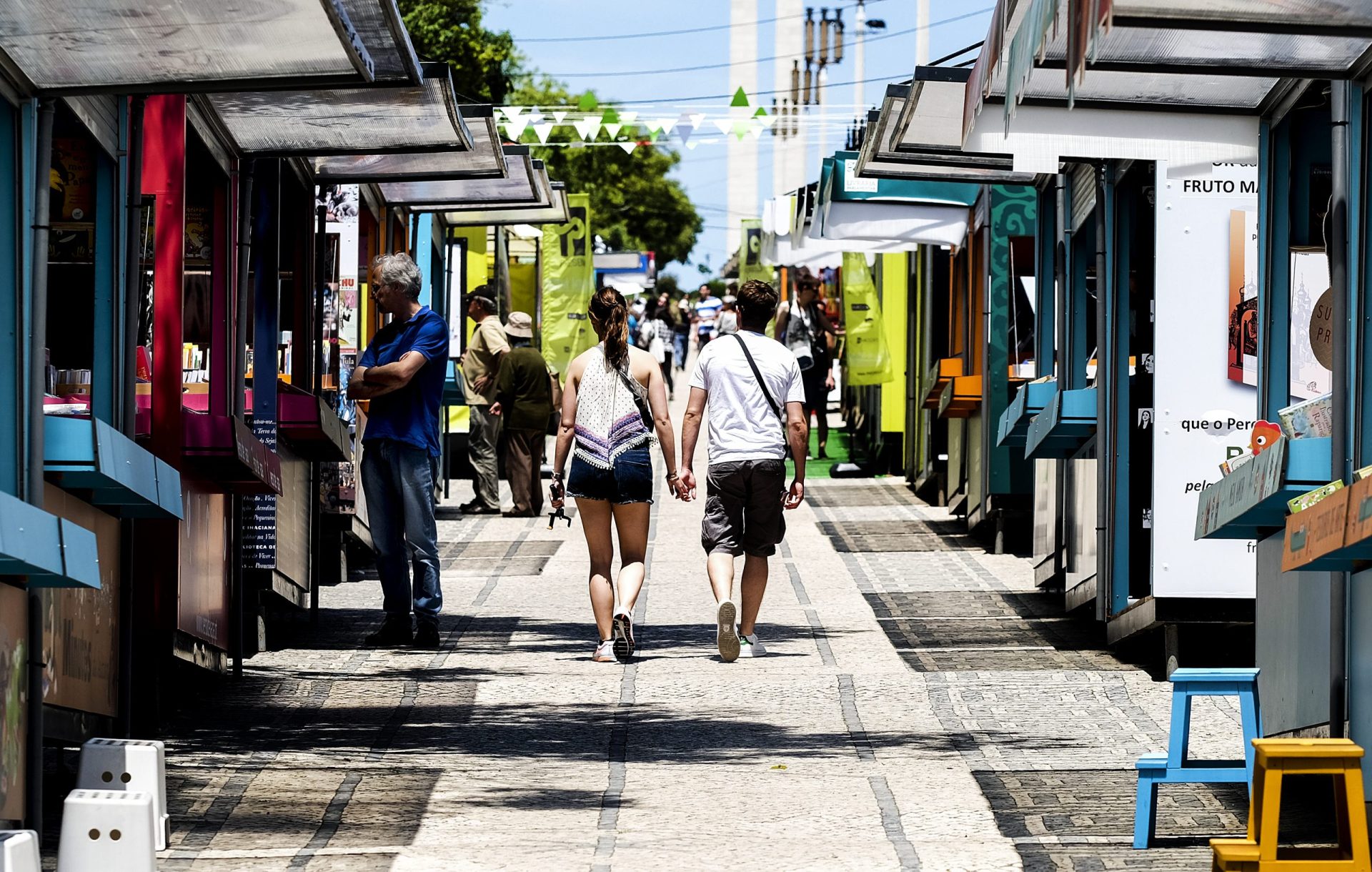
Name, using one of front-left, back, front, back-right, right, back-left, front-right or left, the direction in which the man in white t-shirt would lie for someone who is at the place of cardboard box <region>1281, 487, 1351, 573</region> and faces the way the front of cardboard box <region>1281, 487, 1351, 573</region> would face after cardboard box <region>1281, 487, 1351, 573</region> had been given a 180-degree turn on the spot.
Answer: left

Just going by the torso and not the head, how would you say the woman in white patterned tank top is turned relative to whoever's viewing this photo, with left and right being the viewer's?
facing away from the viewer

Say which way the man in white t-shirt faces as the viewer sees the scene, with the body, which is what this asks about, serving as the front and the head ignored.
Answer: away from the camera

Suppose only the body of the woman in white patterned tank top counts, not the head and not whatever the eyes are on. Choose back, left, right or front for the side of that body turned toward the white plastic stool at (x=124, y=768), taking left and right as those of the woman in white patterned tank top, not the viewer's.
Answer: back

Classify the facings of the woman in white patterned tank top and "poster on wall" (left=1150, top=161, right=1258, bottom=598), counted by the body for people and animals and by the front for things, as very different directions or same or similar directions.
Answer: very different directions

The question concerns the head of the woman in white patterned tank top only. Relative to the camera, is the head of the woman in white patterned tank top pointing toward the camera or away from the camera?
away from the camera
